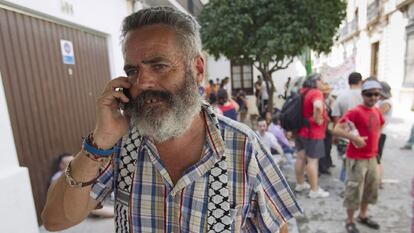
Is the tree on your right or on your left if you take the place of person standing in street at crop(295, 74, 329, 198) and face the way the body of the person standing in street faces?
on your left

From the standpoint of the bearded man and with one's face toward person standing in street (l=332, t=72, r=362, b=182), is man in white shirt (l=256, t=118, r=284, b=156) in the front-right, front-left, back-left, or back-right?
front-left

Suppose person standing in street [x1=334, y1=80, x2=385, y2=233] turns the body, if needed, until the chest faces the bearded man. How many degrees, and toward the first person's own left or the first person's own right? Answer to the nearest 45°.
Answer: approximately 45° to the first person's own right

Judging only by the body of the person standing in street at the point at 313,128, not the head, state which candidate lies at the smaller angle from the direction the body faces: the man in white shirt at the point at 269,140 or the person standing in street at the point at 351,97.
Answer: the person standing in street

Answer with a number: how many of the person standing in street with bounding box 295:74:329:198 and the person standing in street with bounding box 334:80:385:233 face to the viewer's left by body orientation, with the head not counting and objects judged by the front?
0

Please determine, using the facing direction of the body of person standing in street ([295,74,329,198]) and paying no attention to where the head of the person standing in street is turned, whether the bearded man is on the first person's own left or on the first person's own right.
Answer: on the first person's own right

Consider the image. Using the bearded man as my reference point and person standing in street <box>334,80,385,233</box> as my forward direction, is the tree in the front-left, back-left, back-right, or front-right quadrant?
front-left

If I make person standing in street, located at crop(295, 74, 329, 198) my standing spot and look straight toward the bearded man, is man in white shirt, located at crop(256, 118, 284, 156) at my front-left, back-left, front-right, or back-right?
back-right

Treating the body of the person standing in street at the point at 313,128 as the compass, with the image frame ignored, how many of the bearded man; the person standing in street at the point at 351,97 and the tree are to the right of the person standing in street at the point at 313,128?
1

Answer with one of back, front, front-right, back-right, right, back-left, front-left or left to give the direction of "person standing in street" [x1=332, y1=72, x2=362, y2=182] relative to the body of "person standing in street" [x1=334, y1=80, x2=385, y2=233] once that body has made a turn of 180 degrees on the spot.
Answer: front-right

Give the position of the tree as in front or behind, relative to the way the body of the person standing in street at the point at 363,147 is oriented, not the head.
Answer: behind
